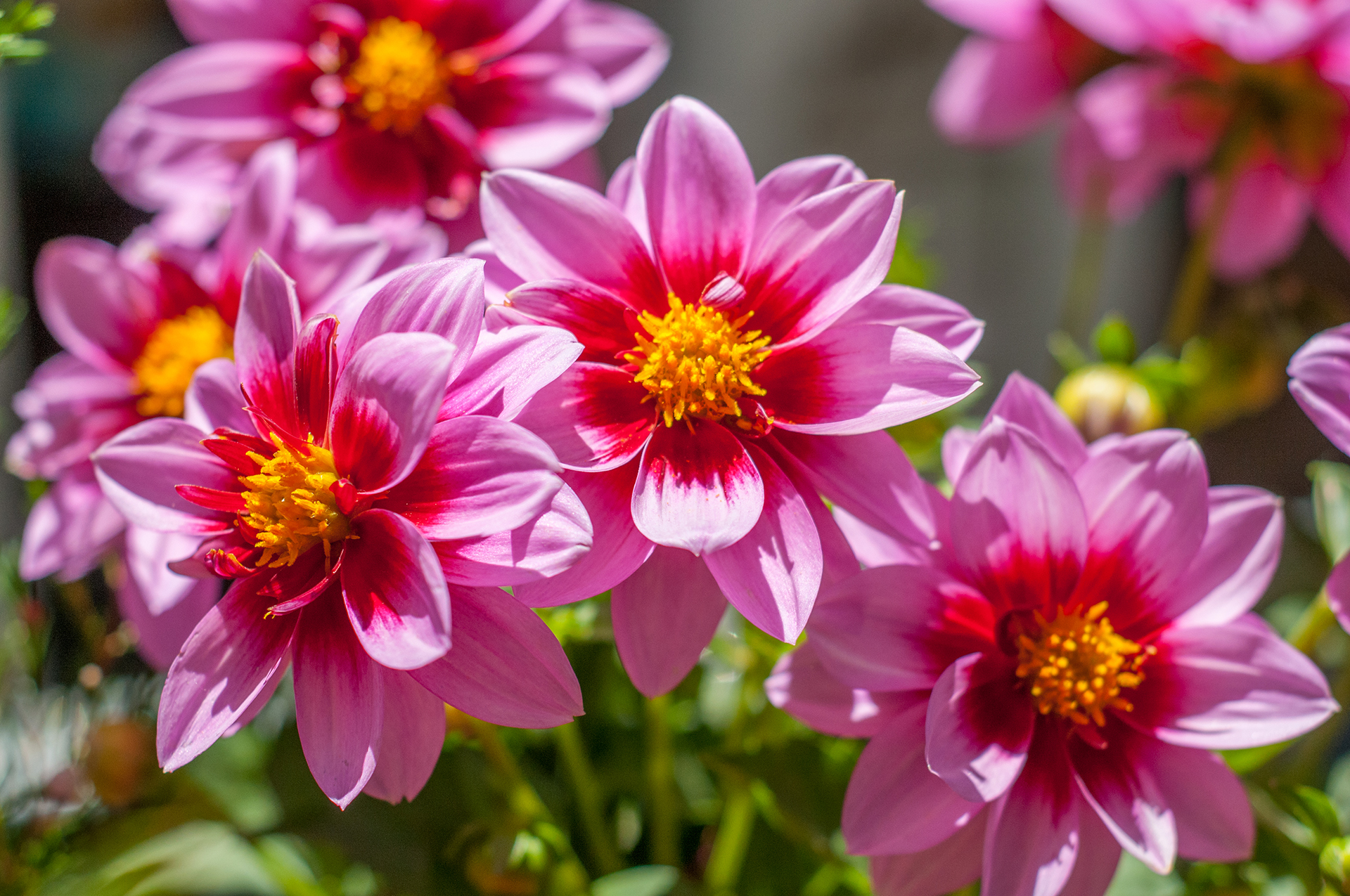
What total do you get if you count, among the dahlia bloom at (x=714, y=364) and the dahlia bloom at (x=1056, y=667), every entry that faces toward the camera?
2

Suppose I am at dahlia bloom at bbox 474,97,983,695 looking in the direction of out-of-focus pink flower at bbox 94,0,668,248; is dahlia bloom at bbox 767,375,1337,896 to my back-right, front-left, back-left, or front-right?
back-right

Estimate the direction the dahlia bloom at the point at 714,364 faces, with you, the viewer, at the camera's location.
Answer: facing the viewer
